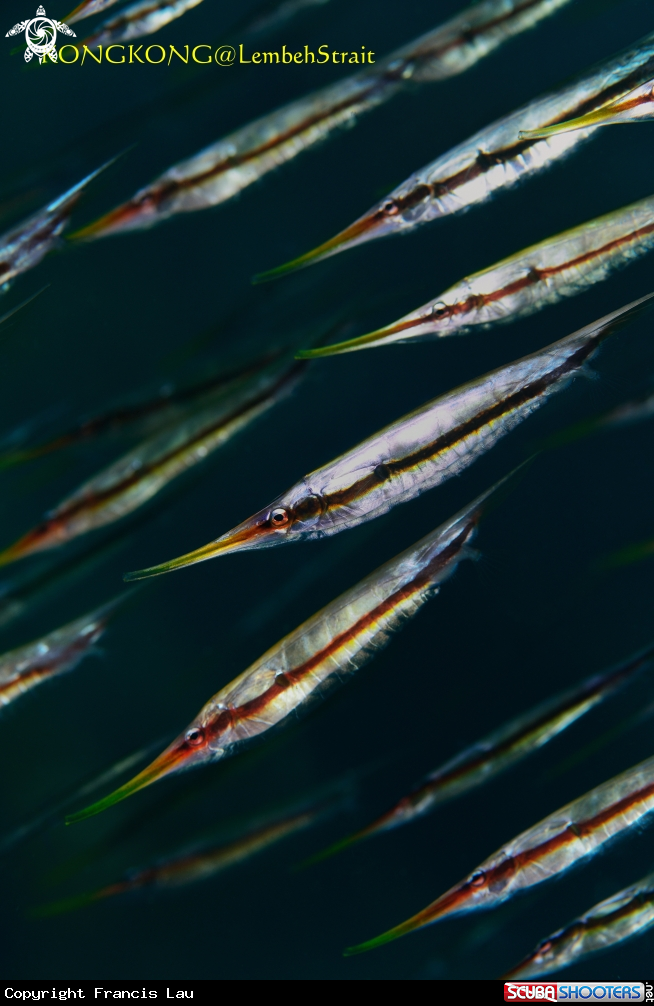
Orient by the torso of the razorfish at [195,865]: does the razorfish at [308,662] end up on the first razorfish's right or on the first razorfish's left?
on the first razorfish's left

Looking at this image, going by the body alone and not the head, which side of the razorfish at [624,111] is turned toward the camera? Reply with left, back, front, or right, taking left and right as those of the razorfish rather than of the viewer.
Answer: left

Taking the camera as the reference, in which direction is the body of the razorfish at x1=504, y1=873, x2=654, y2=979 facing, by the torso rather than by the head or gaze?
to the viewer's left

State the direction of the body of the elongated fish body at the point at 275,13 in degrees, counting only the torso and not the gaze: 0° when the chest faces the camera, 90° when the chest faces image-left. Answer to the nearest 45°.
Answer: approximately 90°

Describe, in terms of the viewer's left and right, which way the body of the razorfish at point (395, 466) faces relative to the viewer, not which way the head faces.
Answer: facing to the left of the viewer

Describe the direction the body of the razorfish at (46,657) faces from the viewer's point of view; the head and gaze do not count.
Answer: to the viewer's left

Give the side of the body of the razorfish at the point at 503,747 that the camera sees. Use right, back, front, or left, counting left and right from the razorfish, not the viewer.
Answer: left

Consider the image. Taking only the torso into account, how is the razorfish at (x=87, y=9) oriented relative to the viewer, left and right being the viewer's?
facing to the left of the viewer

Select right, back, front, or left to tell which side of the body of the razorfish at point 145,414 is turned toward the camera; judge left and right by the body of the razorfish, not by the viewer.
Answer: left
